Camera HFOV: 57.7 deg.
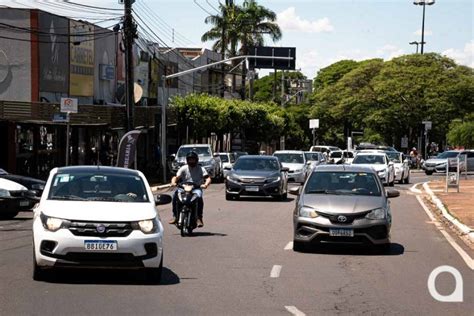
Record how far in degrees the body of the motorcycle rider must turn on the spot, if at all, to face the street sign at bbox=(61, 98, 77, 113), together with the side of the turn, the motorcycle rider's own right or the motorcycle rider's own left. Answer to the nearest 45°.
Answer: approximately 135° to the motorcycle rider's own right

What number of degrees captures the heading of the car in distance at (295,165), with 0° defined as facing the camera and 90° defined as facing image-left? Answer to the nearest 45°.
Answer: approximately 0°

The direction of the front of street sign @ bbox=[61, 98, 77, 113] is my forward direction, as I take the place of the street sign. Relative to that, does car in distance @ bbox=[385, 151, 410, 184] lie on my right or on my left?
on my left

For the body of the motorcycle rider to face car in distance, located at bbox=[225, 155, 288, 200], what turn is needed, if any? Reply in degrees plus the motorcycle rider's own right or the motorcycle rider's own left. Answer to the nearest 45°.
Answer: approximately 180°

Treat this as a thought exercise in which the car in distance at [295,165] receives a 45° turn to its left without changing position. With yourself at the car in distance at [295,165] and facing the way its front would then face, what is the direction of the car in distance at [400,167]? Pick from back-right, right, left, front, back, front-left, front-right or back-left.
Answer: left

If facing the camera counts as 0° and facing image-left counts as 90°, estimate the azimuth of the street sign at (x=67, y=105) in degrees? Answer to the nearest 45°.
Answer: approximately 0°
